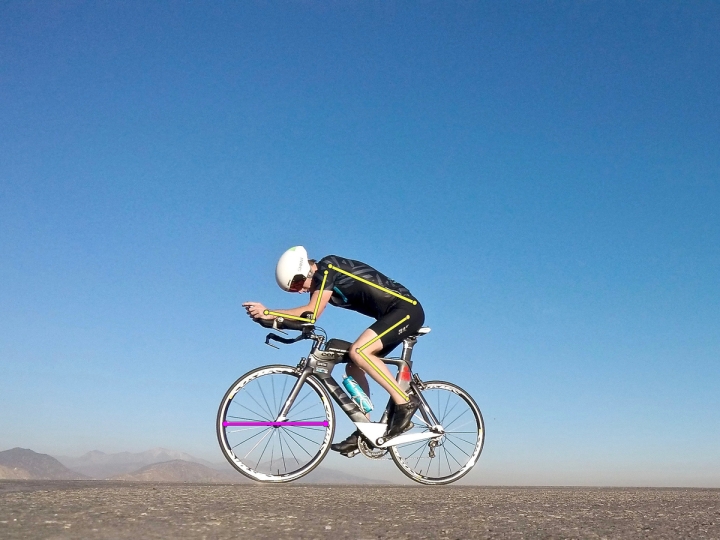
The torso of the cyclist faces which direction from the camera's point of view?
to the viewer's left

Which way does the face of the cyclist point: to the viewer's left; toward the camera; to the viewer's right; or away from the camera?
to the viewer's left
